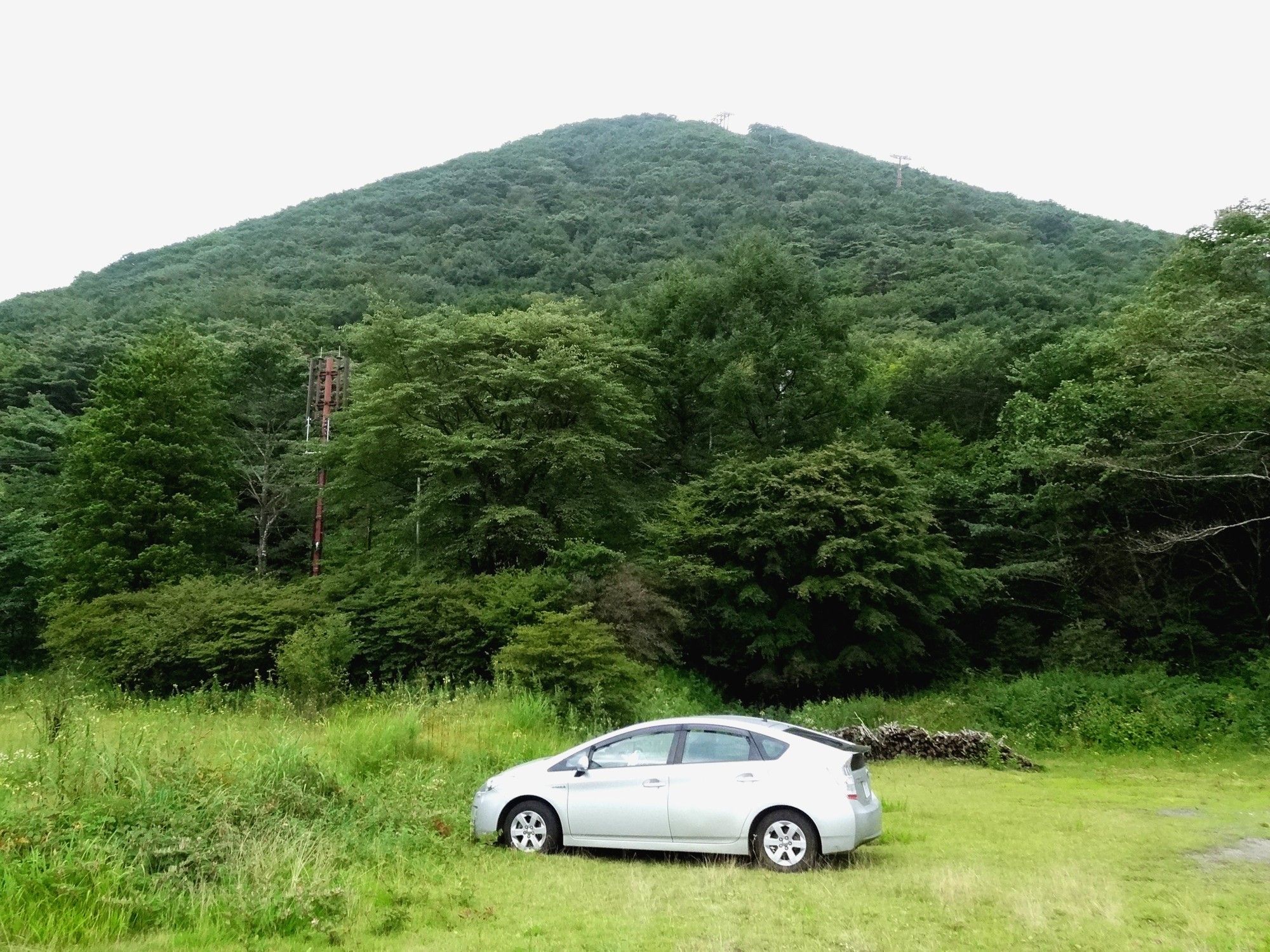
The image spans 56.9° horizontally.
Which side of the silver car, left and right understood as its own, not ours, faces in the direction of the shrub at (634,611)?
right

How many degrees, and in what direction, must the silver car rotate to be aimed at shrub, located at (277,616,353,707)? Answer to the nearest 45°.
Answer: approximately 45° to its right

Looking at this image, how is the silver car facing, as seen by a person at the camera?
facing to the left of the viewer

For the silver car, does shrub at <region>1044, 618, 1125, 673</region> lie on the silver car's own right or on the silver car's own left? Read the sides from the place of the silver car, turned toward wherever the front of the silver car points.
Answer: on the silver car's own right

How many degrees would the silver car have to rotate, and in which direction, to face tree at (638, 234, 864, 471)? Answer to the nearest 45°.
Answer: approximately 90° to its right

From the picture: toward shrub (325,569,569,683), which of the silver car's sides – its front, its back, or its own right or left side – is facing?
right
